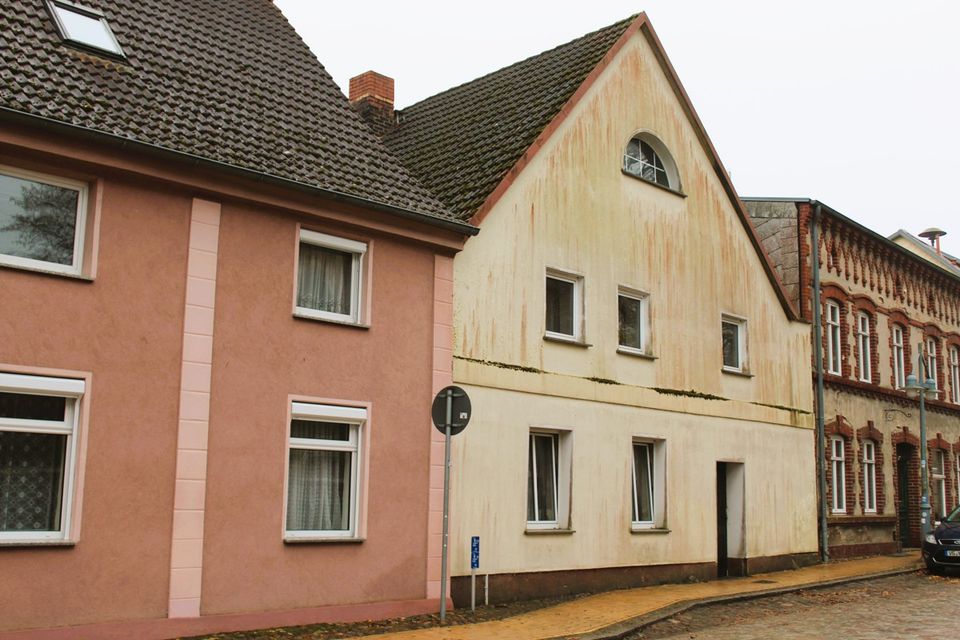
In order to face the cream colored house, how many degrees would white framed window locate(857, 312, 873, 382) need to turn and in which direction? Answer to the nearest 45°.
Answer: approximately 45° to its right

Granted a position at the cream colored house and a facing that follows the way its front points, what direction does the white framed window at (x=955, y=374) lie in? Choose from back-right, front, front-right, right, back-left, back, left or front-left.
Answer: left

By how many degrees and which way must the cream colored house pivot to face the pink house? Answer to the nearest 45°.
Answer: approximately 90° to its right

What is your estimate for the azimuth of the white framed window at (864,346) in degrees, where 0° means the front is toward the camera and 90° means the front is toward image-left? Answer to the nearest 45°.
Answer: approximately 315°

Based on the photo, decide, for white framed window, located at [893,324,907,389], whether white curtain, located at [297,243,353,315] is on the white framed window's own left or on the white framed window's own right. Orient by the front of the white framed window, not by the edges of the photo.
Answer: on the white framed window's own right

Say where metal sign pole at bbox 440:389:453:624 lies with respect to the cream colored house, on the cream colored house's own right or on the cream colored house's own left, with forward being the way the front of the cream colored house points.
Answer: on the cream colored house's own right

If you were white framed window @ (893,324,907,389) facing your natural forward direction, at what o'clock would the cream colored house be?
The cream colored house is roughly at 2 o'clock from the white framed window.
